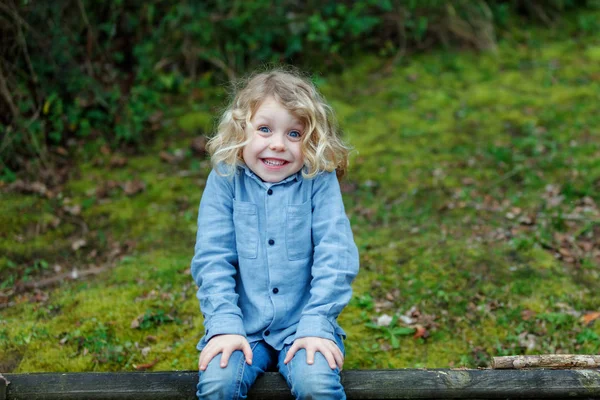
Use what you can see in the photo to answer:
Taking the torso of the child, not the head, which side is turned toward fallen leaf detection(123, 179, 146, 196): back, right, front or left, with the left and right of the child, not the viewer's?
back

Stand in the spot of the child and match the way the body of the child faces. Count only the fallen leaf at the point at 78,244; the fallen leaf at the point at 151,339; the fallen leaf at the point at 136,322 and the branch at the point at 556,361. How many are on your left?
1

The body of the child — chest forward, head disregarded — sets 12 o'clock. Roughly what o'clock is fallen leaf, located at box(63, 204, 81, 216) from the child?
The fallen leaf is roughly at 5 o'clock from the child.

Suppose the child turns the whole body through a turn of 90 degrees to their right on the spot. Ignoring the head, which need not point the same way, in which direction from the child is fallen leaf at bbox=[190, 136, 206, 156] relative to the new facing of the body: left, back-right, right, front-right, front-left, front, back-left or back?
right

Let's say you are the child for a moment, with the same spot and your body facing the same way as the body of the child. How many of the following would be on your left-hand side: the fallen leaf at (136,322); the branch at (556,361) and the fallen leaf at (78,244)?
1

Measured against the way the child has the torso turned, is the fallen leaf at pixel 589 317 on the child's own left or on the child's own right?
on the child's own left

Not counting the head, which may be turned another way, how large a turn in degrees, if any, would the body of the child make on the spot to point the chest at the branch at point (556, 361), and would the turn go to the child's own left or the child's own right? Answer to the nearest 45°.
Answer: approximately 90° to the child's own left

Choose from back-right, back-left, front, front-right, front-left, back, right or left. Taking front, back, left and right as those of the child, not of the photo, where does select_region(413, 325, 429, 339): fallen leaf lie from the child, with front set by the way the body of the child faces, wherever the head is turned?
back-left

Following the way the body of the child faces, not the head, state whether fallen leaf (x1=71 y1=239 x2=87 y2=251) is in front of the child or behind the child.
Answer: behind

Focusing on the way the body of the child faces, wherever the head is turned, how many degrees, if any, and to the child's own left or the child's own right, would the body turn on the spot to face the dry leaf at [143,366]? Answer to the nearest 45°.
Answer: approximately 135° to the child's own right

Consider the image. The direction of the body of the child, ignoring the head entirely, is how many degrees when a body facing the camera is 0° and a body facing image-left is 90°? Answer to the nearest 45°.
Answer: approximately 0°

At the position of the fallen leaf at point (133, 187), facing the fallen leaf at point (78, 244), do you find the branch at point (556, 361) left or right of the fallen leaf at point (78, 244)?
left
